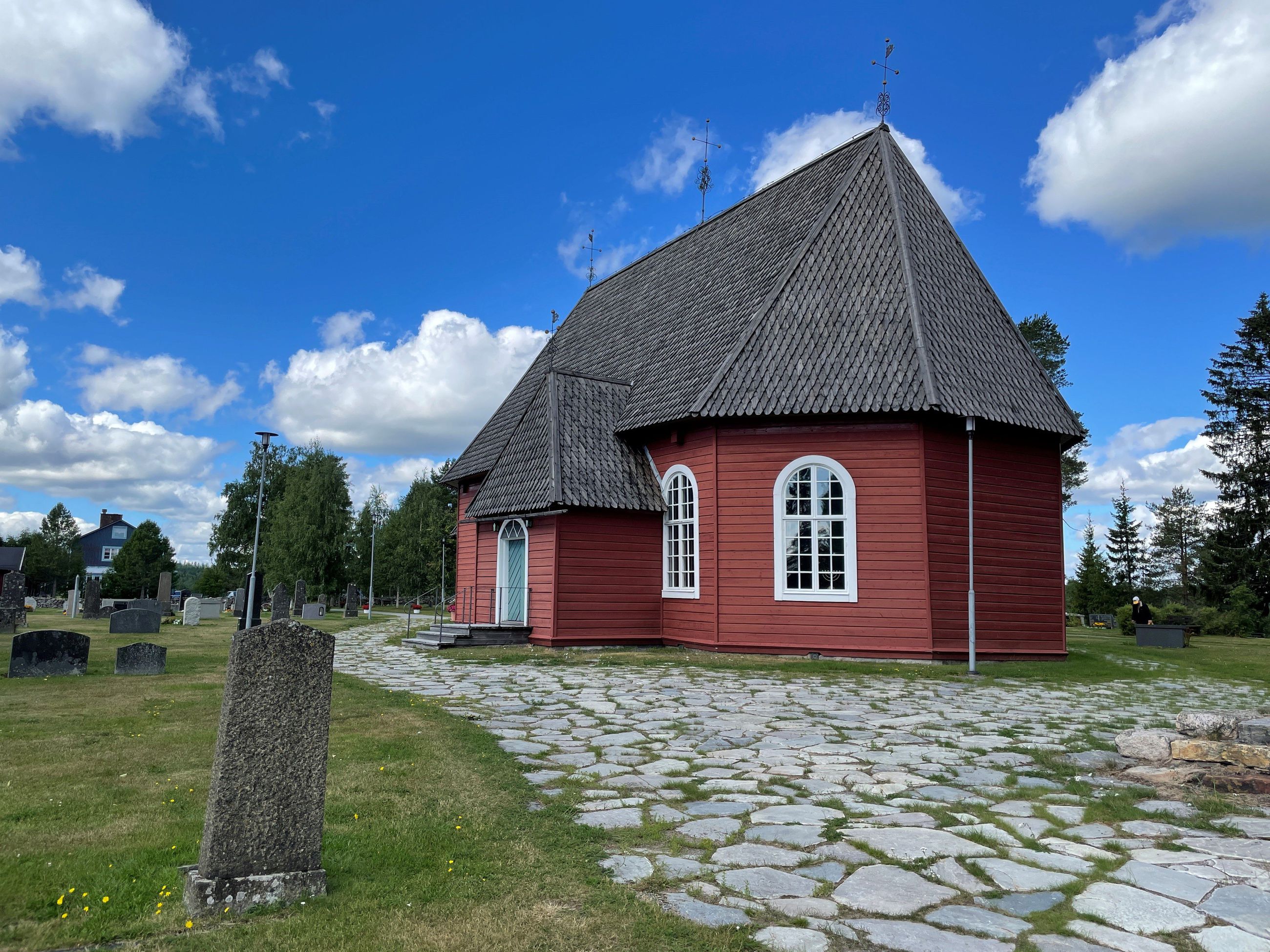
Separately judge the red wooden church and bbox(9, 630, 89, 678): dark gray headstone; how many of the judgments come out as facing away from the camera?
1
